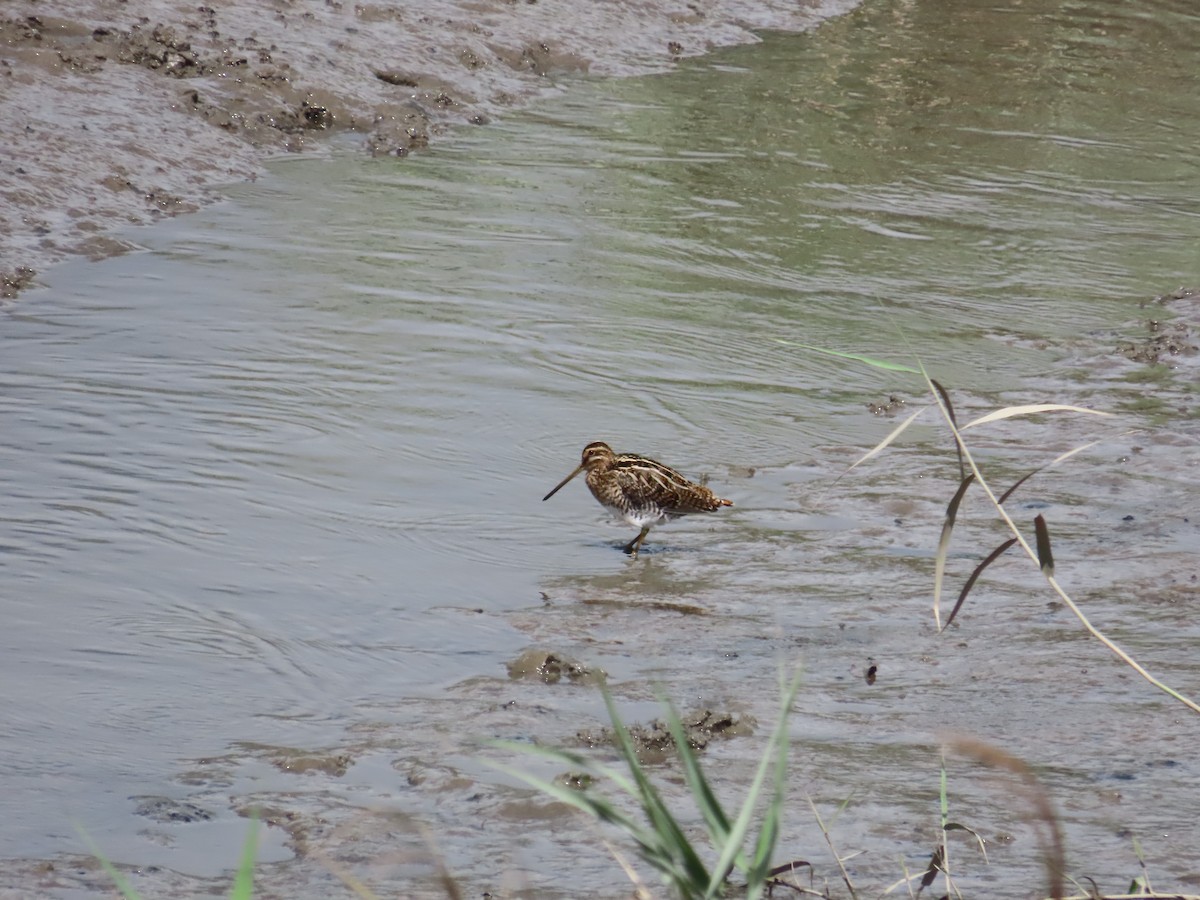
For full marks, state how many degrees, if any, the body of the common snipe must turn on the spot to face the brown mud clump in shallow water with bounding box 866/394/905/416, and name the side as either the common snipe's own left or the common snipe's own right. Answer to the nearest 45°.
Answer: approximately 135° to the common snipe's own right

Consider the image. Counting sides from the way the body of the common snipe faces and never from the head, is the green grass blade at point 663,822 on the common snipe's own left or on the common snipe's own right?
on the common snipe's own left

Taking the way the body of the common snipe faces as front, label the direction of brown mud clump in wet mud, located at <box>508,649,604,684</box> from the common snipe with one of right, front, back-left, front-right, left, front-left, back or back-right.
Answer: left

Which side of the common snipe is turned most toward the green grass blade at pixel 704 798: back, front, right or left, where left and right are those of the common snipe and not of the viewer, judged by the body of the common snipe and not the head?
left

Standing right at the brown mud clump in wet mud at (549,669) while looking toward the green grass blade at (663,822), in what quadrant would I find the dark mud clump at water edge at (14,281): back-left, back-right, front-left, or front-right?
back-right

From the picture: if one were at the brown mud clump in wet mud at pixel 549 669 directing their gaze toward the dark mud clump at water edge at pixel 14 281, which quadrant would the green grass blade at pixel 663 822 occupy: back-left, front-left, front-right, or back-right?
back-left

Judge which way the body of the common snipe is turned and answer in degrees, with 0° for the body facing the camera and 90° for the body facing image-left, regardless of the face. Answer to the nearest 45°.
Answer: approximately 90°
